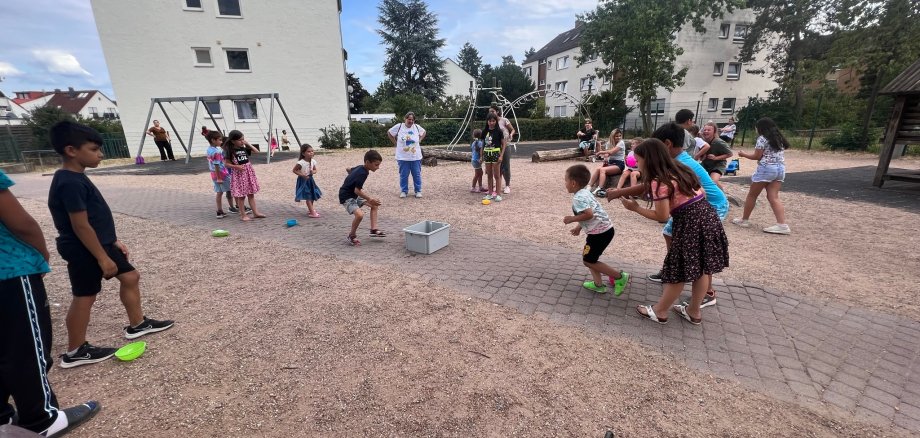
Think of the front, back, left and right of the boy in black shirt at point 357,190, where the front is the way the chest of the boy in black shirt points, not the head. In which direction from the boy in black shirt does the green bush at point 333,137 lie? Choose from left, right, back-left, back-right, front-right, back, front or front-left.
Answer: left

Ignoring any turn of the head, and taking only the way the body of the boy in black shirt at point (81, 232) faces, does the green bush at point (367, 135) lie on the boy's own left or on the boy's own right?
on the boy's own left

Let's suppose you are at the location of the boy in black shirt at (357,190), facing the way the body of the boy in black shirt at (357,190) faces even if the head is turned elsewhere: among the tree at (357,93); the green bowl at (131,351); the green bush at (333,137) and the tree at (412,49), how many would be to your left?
3

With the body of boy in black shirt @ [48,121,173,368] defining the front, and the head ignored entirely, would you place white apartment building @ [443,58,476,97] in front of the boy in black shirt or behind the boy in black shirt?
in front

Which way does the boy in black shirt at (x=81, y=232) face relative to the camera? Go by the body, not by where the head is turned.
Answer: to the viewer's right

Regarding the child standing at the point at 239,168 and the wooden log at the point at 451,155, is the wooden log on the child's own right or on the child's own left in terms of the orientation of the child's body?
on the child's own left

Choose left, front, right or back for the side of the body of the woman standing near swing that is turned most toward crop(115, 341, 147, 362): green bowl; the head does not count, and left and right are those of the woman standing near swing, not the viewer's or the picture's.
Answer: front
